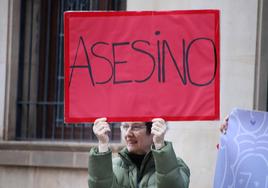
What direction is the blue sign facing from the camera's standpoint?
toward the camera

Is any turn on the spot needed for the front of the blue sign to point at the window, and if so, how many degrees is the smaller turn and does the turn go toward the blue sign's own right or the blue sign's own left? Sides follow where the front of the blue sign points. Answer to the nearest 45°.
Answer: approximately 135° to the blue sign's own right

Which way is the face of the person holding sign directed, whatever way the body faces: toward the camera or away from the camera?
toward the camera

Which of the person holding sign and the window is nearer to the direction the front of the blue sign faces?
the person holding sign

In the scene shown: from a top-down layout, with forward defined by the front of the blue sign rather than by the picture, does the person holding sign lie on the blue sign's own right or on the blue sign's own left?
on the blue sign's own right
